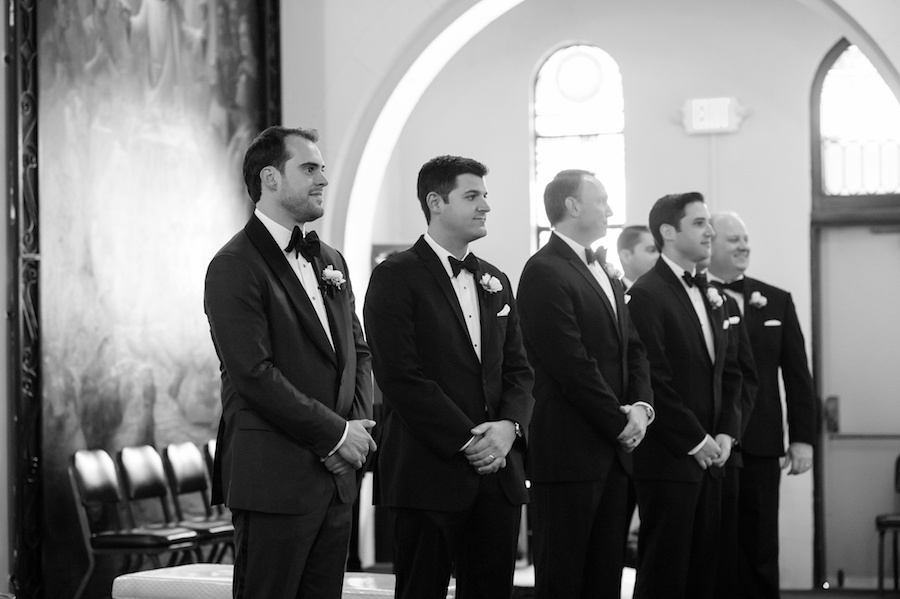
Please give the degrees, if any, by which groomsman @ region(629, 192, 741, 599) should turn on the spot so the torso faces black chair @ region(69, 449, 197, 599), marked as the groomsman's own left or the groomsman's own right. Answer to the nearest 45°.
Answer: approximately 135° to the groomsman's own right

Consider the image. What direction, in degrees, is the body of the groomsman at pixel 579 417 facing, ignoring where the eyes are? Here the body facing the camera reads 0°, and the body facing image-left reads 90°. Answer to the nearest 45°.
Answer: approximately 315°

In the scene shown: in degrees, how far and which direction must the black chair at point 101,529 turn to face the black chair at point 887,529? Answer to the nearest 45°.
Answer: approximately 45° to its left

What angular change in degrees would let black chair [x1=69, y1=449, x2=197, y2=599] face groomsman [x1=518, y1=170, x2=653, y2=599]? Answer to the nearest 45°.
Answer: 0° — it already faces them

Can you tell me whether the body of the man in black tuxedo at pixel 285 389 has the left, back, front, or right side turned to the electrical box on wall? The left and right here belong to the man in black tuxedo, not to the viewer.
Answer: left

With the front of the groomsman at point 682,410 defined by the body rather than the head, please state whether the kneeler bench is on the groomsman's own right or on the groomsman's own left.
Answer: on the groomsman's own right

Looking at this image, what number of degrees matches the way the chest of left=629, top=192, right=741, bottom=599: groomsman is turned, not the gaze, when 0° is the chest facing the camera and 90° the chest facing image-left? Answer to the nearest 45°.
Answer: approximately 315°

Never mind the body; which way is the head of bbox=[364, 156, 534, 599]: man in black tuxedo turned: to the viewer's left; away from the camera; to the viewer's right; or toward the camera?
to the viewer's right

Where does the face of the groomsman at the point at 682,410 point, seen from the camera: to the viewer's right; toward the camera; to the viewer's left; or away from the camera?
to the viewer's right

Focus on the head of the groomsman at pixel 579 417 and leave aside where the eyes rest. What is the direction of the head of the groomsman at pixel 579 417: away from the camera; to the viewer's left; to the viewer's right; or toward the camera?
to the viewer's right

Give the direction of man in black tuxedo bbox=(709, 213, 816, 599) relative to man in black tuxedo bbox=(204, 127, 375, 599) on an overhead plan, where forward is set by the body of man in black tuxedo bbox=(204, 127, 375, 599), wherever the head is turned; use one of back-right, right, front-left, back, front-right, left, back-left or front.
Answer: left

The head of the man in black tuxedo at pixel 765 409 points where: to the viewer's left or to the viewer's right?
to the viewer's right

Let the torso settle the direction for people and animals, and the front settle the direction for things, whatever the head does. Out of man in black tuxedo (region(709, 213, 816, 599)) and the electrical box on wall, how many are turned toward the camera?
2
